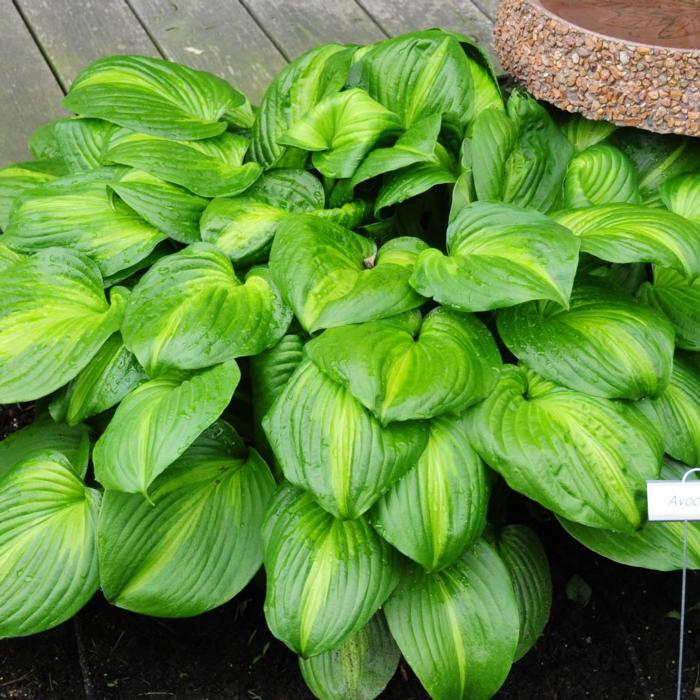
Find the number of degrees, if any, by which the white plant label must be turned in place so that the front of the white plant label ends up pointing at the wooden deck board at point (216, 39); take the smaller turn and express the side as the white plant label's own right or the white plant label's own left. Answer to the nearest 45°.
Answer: approximately 135° to the white plant label's own right

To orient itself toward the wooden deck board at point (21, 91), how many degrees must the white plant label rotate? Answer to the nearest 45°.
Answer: approximately 135° to its right

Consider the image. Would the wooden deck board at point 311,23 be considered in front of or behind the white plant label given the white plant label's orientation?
behind

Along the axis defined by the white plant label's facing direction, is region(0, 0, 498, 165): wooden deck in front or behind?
behind

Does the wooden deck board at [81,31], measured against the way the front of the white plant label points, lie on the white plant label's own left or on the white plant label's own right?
on the white plant label's own right

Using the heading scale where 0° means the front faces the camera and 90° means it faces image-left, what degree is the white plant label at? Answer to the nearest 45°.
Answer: approximately 0°
